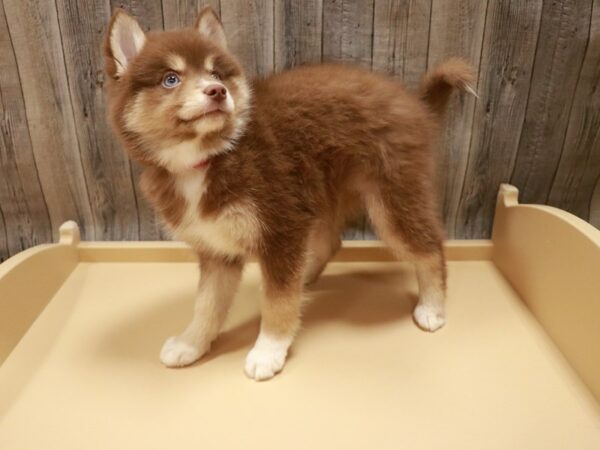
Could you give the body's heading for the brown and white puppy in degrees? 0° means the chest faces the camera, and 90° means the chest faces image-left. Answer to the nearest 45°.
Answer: approximately 45°
